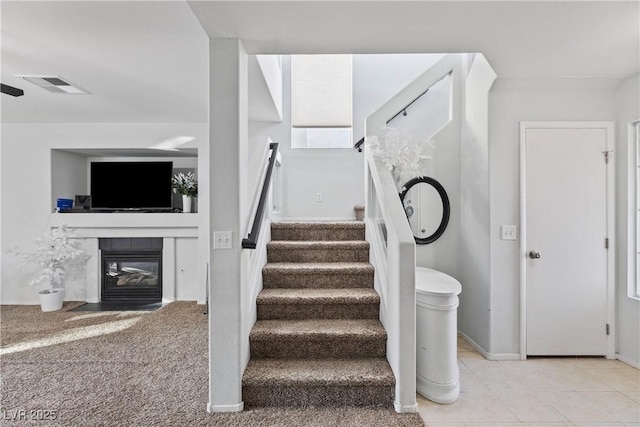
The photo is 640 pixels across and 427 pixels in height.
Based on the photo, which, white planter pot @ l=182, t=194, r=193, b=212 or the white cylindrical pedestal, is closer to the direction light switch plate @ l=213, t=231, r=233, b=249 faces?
the white cylindrical pedestal

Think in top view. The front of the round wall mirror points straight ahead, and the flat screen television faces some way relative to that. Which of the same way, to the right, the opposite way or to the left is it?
to the left

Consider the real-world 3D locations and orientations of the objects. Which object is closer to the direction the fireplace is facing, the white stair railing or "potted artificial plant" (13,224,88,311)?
the white stair railing

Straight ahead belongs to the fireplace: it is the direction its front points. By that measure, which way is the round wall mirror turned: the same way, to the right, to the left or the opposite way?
to the right

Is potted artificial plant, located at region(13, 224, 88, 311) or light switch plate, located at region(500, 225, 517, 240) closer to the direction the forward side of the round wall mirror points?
the potted artificial plant

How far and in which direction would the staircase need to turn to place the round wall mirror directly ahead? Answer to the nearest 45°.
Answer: approximately 135° to its left

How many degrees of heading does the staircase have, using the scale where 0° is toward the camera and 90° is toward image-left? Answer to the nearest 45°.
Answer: approximately 0°

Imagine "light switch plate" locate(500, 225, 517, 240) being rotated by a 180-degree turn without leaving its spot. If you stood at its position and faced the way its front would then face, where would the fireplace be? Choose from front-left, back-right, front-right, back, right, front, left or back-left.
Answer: left

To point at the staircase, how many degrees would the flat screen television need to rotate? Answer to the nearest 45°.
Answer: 0° — it already faces it

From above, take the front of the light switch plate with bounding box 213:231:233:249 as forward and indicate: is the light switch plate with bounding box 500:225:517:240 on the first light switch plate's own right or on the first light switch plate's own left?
on the first light switch plate's own left

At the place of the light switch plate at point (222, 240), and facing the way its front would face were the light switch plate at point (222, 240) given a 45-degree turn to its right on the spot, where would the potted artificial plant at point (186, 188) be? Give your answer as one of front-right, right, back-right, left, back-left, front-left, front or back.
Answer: back-right
